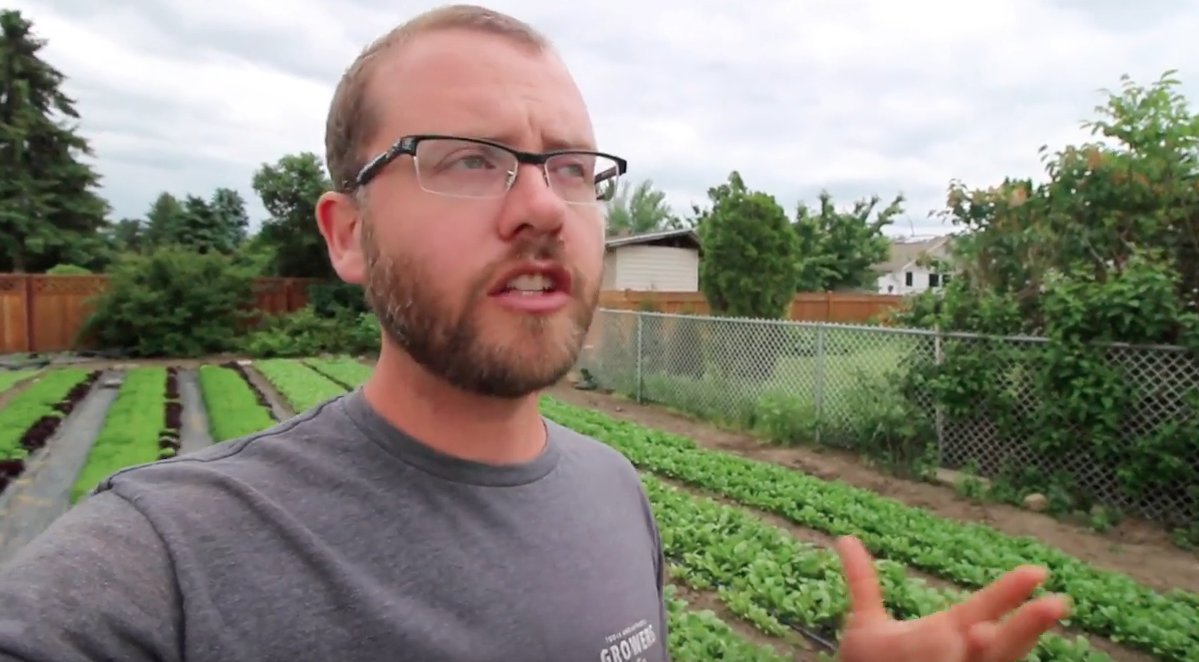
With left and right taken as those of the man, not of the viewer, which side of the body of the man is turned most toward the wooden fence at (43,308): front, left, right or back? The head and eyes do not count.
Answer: back

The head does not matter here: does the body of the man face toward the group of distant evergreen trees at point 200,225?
no

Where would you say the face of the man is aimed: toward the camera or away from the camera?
toward the camera

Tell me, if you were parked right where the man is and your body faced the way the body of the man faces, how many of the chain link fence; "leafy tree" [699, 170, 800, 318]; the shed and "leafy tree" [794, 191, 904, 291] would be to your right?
0

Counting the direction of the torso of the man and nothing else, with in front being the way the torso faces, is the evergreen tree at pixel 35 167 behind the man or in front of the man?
behind

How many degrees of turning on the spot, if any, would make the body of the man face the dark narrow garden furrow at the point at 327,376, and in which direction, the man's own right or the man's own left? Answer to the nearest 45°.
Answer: approximately 135° to the man's own left

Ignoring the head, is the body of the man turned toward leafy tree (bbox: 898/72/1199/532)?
no

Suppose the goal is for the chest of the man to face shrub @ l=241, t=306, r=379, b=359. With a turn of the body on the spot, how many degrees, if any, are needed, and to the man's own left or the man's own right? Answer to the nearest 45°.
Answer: approximately 135° to the man's own left

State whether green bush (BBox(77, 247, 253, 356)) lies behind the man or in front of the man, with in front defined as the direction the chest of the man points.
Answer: behind

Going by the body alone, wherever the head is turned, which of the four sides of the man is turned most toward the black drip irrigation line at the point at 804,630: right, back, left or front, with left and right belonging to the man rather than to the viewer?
left

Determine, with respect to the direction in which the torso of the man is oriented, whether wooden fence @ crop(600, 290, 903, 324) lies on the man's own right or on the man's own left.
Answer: on the man's own left

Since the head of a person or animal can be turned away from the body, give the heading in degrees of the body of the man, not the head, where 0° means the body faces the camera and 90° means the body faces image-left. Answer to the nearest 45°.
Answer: approximately 315°

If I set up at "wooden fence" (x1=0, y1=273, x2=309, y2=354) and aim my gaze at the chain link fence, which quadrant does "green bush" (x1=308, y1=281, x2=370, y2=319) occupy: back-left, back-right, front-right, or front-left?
front-left

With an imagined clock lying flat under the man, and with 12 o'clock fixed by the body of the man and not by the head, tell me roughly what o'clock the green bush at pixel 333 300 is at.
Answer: The green bush is roughly at 7 o'clock from the man.

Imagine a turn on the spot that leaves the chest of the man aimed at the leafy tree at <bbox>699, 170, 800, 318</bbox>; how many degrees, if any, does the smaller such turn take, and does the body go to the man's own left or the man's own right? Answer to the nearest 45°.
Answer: approximately 135° to the man's own left

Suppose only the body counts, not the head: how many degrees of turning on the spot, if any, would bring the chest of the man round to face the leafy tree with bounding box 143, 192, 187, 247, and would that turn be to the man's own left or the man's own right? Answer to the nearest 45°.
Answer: approximately 180°

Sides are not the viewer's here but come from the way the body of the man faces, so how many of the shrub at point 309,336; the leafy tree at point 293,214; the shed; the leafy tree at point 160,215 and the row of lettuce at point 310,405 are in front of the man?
0

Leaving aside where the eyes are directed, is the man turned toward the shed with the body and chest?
no

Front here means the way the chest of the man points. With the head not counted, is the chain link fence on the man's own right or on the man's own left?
on the man's own left
